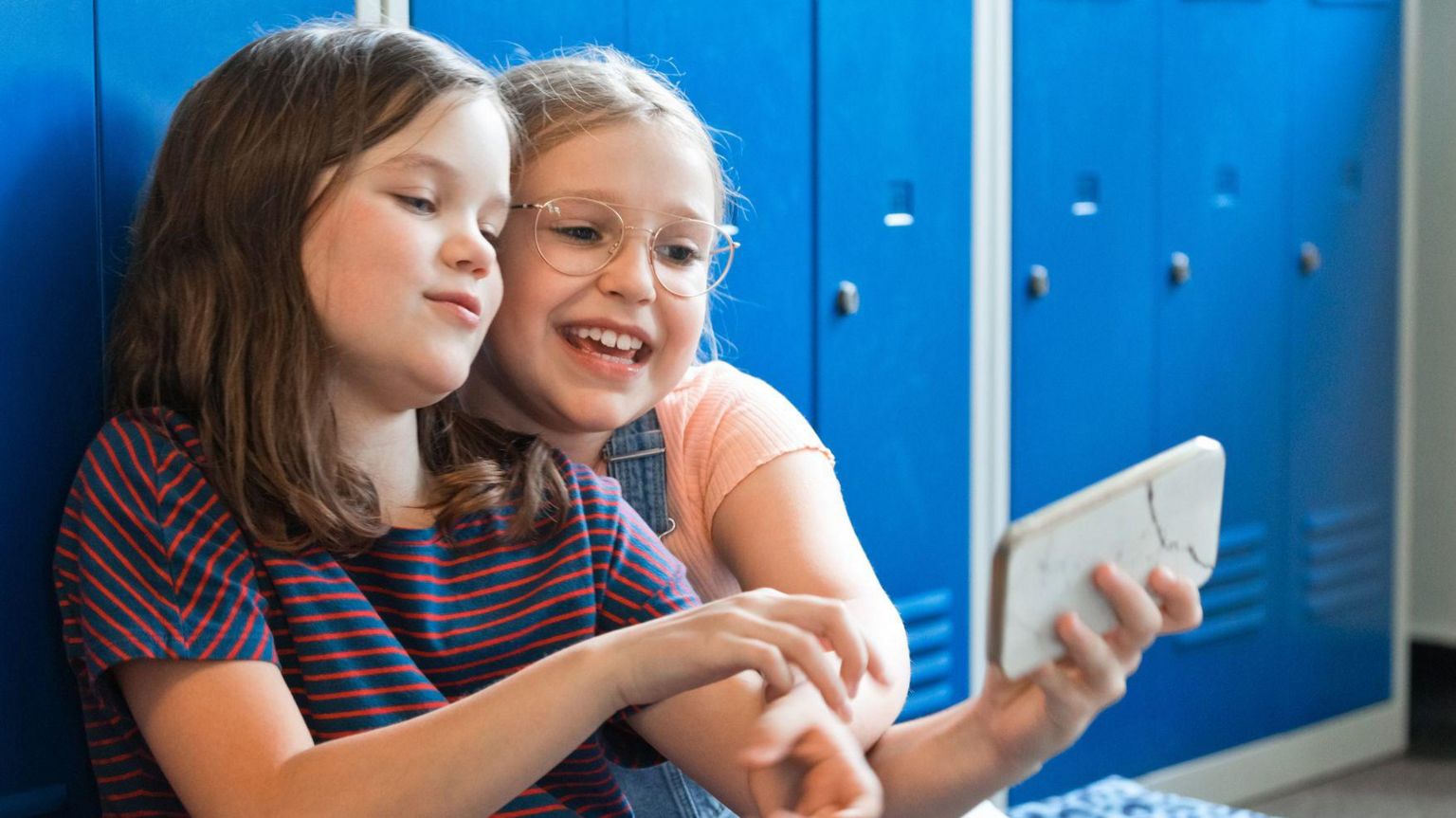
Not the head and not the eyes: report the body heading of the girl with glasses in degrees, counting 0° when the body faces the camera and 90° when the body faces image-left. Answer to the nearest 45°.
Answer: approximately 315°

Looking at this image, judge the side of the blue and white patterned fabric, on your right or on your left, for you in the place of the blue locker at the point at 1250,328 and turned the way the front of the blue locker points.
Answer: on your right

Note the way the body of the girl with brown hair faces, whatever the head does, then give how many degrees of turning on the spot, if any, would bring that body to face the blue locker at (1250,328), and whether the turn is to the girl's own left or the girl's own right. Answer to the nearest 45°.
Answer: approximately 90° to the girl's own left

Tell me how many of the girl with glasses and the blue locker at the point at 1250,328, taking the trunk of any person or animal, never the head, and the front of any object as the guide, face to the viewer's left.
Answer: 0

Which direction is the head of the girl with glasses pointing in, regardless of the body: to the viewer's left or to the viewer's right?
to the viewer's right

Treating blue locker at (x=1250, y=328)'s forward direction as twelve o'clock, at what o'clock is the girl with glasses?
The girl with glasses is roughly at 2 o'clock from the blue locker.

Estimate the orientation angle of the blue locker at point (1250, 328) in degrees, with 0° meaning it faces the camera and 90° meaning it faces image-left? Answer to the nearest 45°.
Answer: approximately 315°
